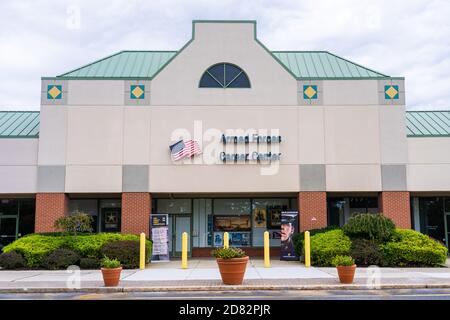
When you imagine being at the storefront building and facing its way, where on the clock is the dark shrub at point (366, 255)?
The dark shrub is roughly at 10 o'clock from the storefront building.

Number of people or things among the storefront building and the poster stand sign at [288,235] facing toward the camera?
2

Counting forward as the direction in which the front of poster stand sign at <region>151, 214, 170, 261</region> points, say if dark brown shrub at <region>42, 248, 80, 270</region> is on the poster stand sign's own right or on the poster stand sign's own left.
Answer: on the poster stand sign's own right

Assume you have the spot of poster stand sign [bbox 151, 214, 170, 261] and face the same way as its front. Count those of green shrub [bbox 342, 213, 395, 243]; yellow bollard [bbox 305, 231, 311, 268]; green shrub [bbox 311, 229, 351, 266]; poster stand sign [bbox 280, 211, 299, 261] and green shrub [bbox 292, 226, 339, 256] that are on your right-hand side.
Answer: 0

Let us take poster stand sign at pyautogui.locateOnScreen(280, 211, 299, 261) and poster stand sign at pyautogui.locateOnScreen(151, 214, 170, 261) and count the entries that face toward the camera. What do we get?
2

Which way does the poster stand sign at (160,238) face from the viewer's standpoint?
toward the camera

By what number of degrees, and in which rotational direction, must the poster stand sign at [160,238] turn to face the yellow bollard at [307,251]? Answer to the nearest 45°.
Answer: approximately 45° to its left

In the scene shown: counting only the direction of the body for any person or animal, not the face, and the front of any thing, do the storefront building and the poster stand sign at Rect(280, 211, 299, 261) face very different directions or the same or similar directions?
same or similar directions

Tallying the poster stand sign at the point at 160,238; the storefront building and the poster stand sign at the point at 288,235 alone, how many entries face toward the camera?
3

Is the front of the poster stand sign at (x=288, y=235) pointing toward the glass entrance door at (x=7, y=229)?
no

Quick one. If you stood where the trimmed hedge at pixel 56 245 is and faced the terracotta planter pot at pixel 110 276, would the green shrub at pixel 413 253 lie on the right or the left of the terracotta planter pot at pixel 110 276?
left

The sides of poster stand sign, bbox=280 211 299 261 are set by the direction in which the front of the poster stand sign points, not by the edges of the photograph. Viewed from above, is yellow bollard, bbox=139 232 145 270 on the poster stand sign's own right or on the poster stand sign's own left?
on the poster stand sign's own right

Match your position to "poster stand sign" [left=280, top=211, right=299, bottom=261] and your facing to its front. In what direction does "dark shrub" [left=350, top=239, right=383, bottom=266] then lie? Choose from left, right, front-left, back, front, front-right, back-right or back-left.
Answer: front-left

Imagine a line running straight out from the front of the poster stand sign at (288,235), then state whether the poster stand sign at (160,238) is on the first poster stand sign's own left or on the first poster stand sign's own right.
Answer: on the first poster stand sign's own right

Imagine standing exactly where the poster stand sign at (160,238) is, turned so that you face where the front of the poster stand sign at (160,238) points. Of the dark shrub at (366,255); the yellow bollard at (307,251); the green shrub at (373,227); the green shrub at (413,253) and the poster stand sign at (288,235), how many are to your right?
0

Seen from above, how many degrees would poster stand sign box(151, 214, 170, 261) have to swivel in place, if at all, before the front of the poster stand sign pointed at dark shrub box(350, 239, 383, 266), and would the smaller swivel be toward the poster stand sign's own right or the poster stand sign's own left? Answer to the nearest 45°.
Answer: approximately 45° to the poster stand sign's own left

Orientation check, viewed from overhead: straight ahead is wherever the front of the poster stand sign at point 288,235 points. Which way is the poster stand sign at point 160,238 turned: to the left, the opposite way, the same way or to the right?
the same way
